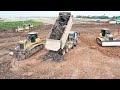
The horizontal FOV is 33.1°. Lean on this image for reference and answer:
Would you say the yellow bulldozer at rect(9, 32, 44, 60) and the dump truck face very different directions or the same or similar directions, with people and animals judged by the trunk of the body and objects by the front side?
very different directions

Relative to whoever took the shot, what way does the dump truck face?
facing away from the viewer and to the right of the viewer

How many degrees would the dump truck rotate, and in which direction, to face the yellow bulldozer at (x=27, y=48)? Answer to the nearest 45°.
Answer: approximately 135° to its left
